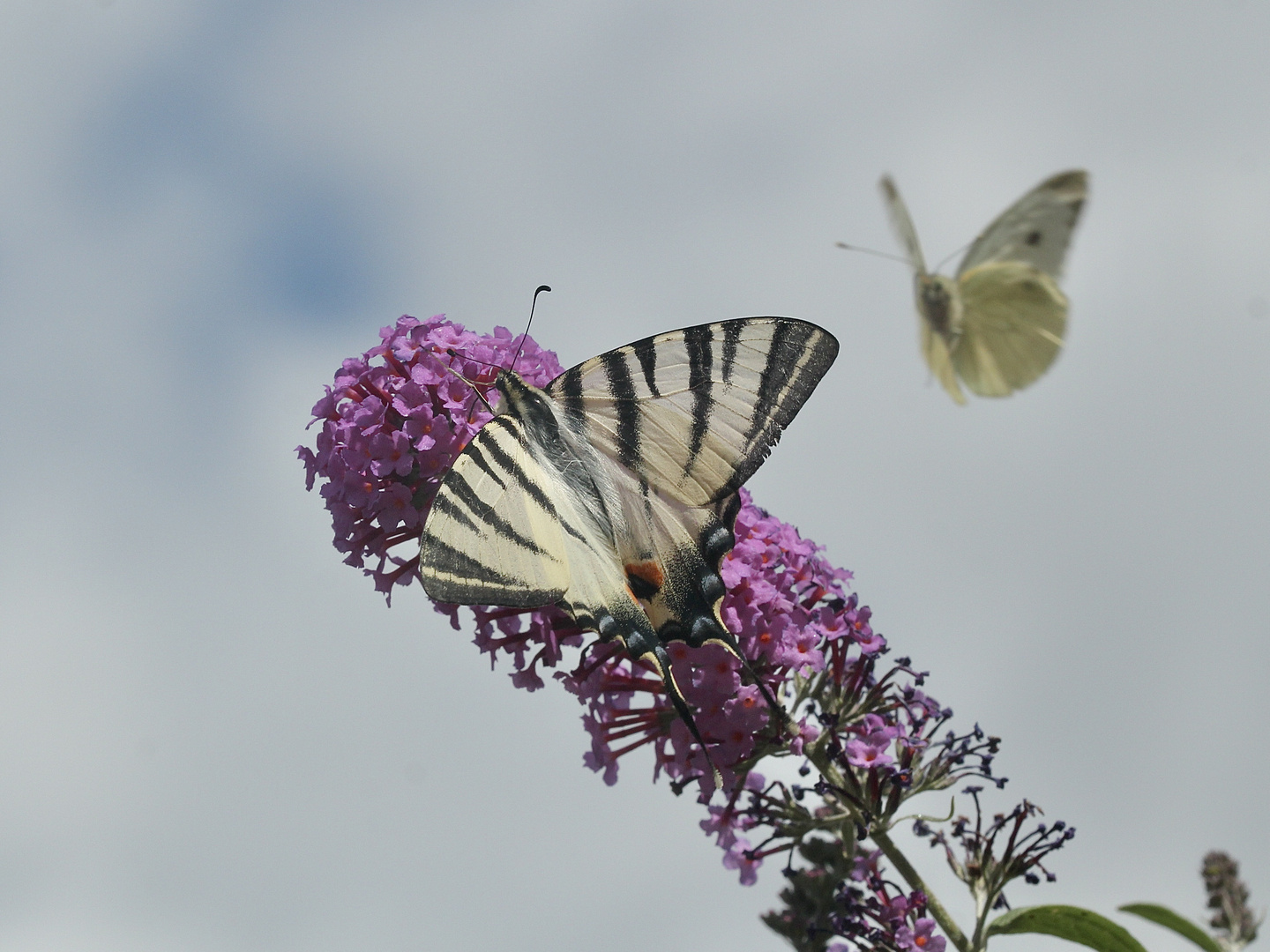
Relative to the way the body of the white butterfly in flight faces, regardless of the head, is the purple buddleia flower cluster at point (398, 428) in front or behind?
in front
